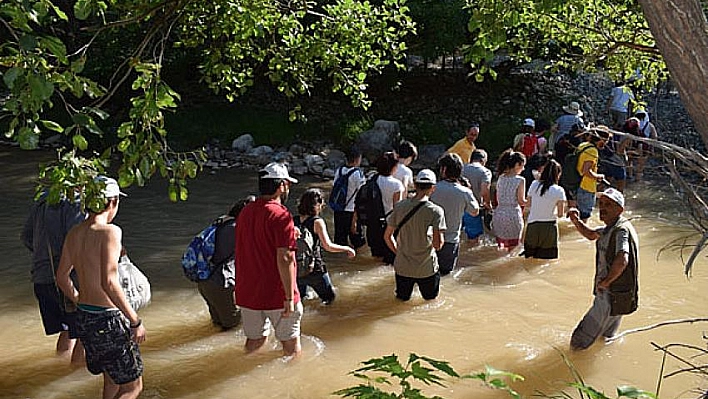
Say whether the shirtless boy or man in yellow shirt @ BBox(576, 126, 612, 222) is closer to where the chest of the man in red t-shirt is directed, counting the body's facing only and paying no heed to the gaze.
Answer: the man in yellow shirt

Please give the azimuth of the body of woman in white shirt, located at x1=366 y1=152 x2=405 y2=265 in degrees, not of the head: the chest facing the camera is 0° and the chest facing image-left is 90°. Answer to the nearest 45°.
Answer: approximately 225°

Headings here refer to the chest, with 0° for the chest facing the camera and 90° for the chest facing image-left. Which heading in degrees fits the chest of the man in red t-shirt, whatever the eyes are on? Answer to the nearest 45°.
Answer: approximately 225°

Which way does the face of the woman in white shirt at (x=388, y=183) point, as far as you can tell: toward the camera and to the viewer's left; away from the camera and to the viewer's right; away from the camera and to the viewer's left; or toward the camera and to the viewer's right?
away from the camera and to the viewer's right

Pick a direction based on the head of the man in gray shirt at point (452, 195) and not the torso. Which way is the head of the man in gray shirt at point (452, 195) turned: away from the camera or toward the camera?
away from the camera

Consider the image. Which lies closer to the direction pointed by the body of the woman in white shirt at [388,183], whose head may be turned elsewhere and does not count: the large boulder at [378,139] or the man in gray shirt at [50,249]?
the large boulder

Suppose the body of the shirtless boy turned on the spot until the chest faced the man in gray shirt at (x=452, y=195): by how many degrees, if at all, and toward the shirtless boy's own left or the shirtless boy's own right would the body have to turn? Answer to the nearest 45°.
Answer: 0° — they already face them

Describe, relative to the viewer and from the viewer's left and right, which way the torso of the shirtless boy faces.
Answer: facing away from the viewer and to the right of the viewer

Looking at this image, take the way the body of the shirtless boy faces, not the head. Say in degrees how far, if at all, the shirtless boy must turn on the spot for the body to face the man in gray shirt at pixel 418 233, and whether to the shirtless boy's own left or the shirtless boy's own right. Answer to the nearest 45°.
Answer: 0° — they already face them

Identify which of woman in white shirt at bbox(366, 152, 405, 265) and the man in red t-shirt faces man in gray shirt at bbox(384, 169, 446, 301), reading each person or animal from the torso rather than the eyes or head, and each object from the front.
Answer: the man in red t-shirt

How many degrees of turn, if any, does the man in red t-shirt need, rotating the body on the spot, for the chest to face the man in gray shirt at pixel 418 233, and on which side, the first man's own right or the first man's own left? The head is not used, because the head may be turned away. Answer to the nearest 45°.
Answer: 0° — they already face them
